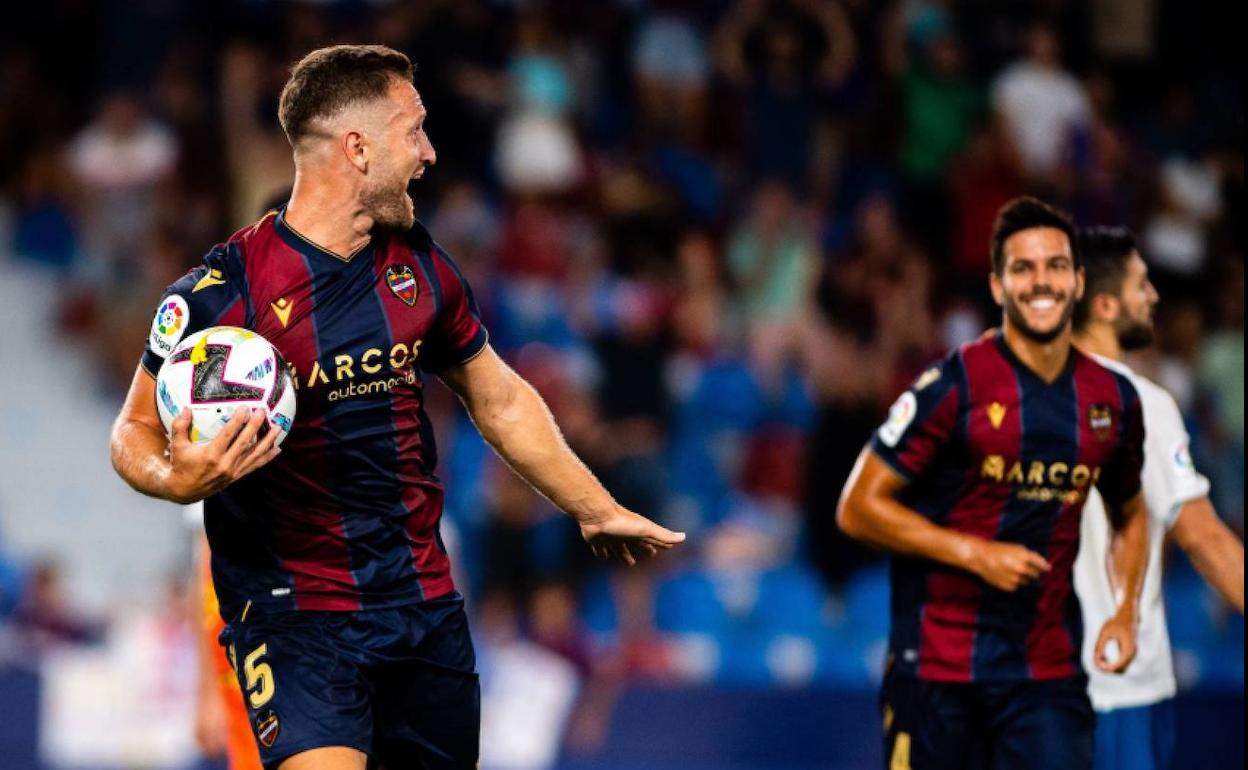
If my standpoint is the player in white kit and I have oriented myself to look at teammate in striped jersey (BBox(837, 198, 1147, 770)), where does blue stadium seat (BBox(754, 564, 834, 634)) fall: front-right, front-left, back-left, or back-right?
back-right

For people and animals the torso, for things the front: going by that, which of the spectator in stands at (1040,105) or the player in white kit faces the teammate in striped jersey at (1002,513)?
the spectator in stands

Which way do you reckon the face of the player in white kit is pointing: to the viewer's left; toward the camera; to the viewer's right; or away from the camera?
to the viewer's right

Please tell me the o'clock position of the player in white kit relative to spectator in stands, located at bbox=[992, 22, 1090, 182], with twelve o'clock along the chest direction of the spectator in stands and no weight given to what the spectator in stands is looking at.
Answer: The player in white kit is roughly at 12 o'clock from the spectator in stands.

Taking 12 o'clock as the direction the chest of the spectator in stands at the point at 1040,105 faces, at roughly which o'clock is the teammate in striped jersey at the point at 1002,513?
The teammate in striped jersey is roughly at 12 o'clock from the spectator in stands.

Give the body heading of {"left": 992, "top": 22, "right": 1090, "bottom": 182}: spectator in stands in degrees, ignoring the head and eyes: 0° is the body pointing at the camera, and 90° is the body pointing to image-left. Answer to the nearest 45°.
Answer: approximately 0°
